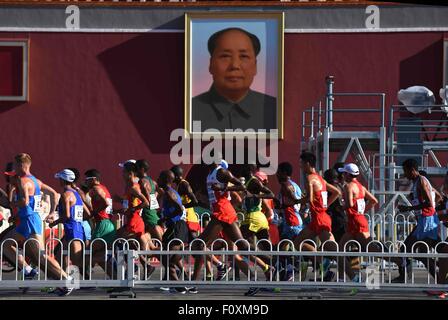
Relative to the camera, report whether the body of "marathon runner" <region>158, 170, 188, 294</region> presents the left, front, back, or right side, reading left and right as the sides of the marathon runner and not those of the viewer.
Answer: left

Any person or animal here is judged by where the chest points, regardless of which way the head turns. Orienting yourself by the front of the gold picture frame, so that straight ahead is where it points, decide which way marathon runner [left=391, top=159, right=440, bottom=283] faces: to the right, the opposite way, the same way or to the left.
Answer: to the right

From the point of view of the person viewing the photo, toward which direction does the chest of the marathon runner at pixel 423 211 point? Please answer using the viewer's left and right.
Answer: facing to the left of the viewer

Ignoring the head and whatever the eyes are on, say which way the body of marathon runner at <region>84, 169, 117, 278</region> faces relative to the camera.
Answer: to the viewer's left

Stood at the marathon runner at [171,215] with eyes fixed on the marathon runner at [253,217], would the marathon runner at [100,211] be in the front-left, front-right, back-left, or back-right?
back-left

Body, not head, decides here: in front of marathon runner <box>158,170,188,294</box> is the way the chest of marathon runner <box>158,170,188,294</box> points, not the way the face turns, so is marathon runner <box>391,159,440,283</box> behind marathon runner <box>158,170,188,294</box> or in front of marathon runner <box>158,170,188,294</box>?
behind

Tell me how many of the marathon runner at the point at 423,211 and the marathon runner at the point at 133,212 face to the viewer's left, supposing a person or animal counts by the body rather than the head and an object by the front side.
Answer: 2

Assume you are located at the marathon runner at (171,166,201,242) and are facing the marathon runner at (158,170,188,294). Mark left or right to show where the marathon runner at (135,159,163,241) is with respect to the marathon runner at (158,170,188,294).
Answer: right

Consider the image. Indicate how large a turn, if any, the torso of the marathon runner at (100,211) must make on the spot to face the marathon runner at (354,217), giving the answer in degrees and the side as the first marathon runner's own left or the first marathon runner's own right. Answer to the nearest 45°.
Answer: approximately 180°

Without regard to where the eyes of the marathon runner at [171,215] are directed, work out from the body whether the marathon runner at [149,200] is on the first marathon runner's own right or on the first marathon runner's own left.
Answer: on the first marathon runner's own right

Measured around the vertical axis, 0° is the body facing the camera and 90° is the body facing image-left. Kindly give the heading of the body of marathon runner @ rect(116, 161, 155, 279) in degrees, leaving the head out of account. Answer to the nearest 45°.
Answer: approximately 90°
